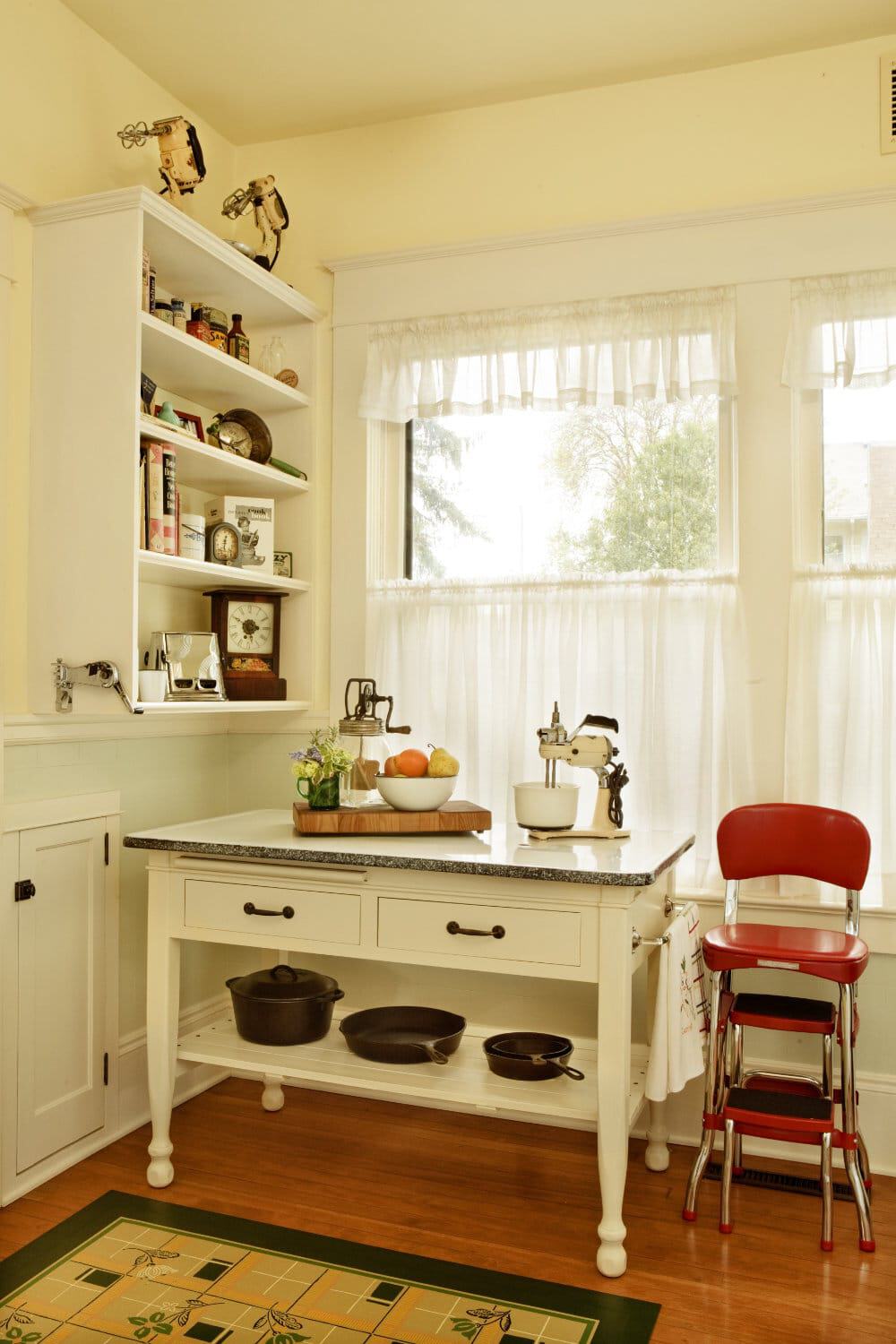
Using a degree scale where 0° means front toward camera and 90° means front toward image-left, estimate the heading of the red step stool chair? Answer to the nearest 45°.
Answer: approximately 0°

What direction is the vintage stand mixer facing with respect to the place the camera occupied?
facing to the left of the viewer

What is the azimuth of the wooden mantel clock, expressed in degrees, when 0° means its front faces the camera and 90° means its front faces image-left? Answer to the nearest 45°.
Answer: approximately 315°

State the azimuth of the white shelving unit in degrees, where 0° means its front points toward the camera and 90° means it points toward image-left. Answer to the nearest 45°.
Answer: approximately 315°

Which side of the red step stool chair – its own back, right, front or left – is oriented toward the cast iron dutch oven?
right

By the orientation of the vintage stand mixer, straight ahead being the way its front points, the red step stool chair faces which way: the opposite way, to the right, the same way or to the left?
to the left

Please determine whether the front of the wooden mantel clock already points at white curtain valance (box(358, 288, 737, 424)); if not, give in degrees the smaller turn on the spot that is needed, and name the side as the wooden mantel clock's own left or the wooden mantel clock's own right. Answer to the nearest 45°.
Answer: approximately 45° to the wooden mantel clock's own left

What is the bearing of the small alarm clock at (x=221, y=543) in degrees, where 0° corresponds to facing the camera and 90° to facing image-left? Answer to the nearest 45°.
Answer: approximately 315°
